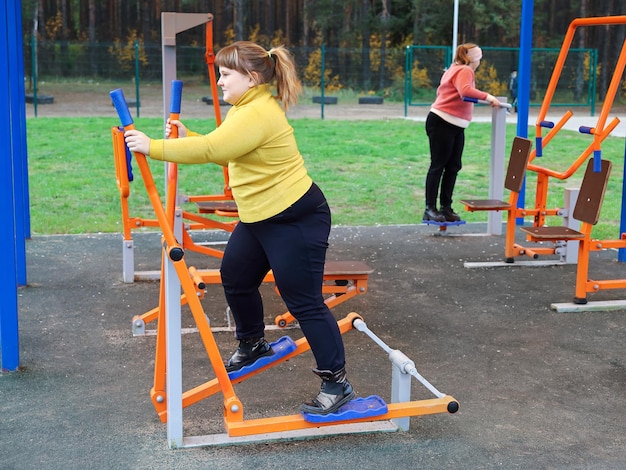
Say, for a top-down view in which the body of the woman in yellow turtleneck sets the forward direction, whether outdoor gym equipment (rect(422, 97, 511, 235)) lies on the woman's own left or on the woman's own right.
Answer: on the woman's own right

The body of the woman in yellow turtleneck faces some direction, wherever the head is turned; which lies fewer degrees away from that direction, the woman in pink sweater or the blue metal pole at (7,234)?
the blue metal pole

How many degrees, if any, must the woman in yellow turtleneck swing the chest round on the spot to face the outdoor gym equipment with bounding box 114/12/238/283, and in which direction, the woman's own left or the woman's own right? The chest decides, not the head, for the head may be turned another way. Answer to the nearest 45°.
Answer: approximately 90° to the woman's own right

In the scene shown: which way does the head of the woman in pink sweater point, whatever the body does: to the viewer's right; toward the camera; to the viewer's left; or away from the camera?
to the viewer's right

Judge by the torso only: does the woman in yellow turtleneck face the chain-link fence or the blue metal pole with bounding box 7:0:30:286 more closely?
the blue metal pole

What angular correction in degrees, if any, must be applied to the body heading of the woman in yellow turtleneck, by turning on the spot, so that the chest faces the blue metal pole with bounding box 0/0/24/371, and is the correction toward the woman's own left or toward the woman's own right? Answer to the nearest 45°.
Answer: approximately 45° to the woman's own right

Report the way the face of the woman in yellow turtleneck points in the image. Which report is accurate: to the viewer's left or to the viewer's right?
to the viewer's left

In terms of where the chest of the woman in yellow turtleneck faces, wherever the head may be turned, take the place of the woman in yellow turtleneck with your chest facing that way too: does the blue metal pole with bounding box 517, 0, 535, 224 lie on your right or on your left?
on your right

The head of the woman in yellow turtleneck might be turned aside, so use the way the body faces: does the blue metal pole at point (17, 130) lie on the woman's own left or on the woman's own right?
on the woman's own right

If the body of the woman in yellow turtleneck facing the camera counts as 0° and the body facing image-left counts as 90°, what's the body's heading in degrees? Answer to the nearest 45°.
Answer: approximately 90°

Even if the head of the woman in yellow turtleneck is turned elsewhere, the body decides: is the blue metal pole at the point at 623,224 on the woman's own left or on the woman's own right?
on the woman's own right
